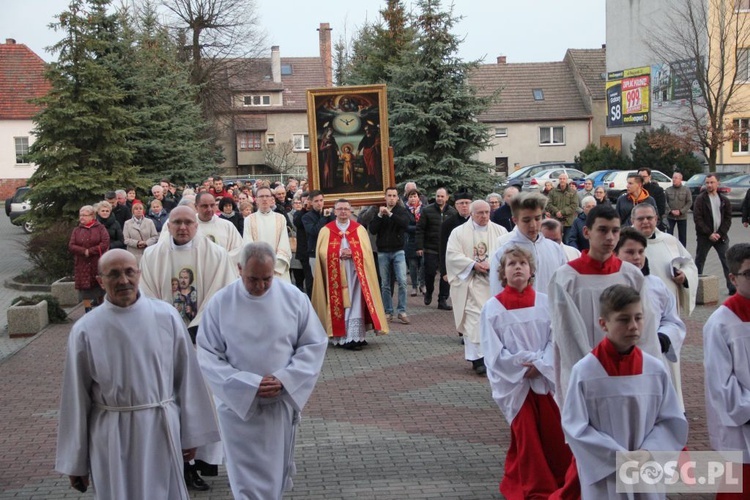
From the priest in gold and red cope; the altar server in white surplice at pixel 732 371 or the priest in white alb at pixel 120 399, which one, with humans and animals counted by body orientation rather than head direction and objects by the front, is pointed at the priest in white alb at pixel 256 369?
the priest in gold and red cope

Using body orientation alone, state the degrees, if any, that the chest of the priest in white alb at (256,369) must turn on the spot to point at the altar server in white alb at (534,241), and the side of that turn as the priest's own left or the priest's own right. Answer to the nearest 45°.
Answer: approximately 135° to the priest's own left

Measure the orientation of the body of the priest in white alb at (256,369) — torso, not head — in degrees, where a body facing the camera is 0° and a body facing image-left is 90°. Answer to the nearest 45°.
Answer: approximately 0°

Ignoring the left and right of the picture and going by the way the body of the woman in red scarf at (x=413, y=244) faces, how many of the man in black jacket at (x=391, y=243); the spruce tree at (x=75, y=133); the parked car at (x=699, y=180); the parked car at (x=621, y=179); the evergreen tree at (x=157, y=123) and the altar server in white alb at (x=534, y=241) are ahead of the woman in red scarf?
2

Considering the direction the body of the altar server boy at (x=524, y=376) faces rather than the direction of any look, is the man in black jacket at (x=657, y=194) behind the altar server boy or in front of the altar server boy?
behind

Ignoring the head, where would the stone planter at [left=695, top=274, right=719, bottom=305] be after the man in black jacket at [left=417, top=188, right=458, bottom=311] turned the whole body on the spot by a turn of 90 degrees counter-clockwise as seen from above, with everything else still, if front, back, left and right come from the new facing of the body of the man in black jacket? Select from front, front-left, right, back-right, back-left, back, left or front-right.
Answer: front

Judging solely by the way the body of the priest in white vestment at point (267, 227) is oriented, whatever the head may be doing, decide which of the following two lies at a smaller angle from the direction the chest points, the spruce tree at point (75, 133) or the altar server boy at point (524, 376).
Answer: the altar server boy

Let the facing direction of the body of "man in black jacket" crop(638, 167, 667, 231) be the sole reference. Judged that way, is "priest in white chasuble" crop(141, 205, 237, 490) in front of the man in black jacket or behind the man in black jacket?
in front

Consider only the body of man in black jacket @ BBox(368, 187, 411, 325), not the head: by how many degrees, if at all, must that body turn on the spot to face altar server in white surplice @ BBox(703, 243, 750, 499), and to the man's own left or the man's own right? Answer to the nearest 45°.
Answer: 0° — they already face them

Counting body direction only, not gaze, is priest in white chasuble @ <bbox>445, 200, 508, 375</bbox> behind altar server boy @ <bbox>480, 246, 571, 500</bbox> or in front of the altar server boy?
behind
